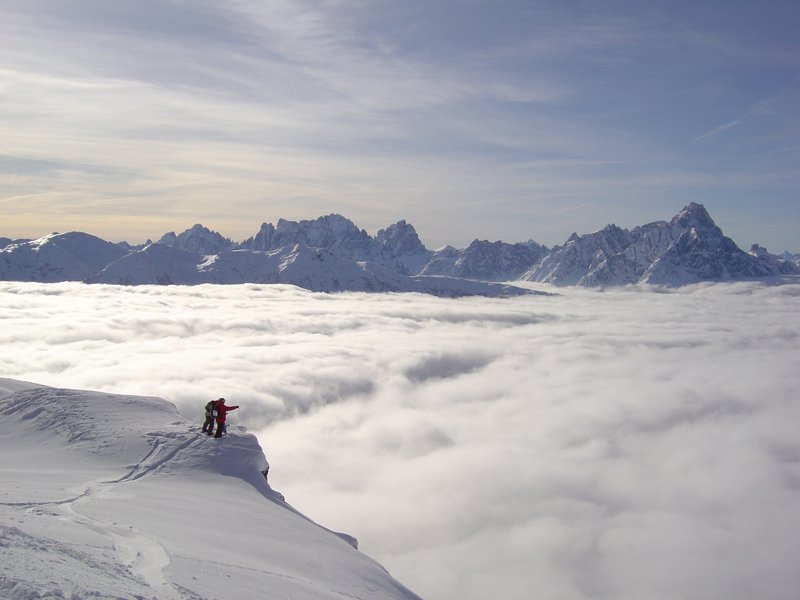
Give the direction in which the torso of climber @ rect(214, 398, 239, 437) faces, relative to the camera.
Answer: to the viewer's right

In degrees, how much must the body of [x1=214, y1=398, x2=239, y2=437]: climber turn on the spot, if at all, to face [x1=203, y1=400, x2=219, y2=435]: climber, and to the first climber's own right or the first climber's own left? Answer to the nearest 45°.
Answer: approximately 135° to the first climber's own left
